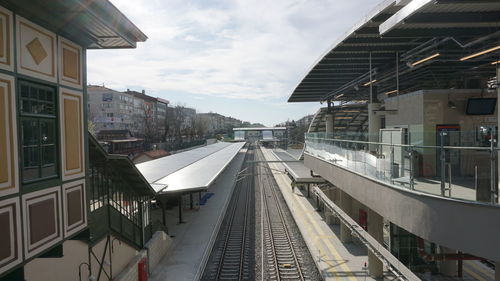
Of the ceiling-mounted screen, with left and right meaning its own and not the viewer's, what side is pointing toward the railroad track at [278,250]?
right

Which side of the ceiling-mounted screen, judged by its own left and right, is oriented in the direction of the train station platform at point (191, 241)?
right

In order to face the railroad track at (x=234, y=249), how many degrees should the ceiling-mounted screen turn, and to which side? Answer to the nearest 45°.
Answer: approximately 90° to its right

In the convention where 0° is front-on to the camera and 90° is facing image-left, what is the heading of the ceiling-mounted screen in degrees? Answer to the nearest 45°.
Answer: approximately 0°

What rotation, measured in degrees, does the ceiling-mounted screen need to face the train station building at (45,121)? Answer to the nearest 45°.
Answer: approximately 45° to its right
